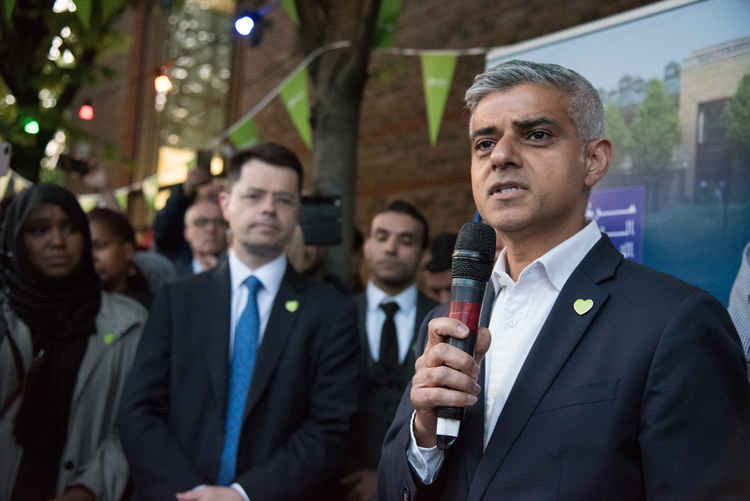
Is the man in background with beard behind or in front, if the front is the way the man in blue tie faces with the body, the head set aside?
behind

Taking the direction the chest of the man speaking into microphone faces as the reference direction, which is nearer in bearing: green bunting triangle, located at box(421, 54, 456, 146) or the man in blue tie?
the man in blue tie

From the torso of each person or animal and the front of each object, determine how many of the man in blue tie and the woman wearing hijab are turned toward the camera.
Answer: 2

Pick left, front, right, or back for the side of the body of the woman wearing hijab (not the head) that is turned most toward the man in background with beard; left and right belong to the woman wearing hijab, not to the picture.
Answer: left

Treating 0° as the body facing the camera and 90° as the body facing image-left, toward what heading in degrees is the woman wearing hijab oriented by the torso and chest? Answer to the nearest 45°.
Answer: approximately 0°

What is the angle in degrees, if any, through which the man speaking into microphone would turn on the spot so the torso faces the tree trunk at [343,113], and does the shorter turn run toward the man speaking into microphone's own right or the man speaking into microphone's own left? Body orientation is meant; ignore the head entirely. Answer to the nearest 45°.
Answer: approximately 90° to the man speaking into microphone's own right

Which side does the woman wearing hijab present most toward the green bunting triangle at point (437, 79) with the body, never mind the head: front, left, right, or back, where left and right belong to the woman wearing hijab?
left

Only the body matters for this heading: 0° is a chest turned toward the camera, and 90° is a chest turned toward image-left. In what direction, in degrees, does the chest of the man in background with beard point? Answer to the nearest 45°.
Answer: approximately 0°
